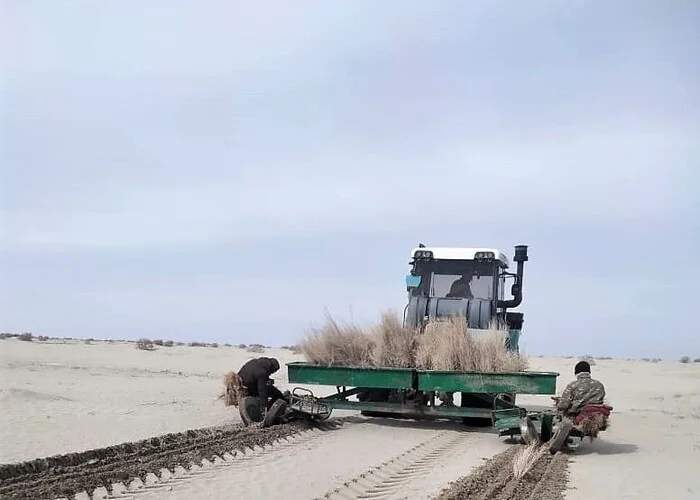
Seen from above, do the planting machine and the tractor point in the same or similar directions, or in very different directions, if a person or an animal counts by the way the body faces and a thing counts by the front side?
same or similar directions

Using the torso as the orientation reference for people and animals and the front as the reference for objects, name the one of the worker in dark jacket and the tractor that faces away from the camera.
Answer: the tractor

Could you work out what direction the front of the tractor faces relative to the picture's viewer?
facing away from the viewer

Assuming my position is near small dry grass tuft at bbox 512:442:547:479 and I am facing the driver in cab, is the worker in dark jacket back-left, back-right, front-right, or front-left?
front-left

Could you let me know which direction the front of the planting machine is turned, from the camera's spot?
facing away from the viewer

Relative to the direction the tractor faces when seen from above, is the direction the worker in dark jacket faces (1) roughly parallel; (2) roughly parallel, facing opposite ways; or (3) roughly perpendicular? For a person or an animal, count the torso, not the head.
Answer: roughly perpendicular
